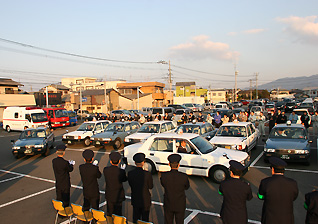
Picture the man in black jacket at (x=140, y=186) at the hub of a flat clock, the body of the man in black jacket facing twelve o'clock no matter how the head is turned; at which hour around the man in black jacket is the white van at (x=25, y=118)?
The white van is roughly at 11 o'clock from the man in black jacket.

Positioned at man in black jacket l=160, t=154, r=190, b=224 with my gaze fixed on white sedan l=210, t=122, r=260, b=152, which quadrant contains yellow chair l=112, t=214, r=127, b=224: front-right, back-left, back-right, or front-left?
back-left

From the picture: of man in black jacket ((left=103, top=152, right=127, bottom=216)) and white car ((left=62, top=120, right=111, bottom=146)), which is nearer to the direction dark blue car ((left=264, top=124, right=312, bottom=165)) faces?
the man in black jacket

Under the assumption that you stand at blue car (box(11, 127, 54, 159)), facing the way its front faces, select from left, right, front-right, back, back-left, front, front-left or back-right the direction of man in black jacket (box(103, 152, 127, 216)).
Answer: front-left

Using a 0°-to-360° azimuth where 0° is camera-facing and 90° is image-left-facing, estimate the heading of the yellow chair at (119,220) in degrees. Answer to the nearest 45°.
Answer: approximately 180°

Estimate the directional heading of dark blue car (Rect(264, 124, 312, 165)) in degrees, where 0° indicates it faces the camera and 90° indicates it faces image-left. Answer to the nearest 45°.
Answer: approximately 0°

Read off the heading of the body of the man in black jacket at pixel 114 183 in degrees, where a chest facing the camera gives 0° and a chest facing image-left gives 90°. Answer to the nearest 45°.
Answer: approximately 180°

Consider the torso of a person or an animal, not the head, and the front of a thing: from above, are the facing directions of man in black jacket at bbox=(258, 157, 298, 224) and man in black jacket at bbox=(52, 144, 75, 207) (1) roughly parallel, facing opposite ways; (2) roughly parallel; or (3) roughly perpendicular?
roughly parallel

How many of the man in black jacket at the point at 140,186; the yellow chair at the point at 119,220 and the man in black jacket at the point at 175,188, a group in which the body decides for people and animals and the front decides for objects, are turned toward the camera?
0

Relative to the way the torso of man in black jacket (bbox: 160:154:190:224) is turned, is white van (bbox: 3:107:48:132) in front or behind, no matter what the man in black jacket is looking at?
in front

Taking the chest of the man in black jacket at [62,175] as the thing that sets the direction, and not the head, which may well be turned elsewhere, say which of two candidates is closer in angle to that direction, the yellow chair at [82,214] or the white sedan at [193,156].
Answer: the white sedan

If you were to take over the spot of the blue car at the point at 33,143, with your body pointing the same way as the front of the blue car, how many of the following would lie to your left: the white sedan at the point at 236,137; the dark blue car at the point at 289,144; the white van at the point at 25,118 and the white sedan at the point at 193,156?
3

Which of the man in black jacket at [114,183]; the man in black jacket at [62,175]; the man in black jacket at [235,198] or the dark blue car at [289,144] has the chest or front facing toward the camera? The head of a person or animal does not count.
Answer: the dark blue car

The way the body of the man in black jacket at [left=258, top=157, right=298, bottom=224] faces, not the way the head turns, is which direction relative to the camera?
away from the camera

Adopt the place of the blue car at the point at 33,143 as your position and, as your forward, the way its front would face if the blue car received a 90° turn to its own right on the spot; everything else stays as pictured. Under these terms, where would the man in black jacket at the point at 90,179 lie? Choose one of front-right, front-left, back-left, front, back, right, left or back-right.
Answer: back-left

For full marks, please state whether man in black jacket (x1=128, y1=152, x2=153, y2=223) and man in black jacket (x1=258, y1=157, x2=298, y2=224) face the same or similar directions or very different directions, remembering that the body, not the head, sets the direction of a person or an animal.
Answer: same or similar directions

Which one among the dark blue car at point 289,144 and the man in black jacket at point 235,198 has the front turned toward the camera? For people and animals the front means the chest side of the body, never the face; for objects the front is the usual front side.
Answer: the dark blue car

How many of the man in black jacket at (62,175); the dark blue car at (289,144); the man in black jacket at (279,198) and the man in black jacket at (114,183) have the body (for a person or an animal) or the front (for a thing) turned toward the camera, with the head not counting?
1

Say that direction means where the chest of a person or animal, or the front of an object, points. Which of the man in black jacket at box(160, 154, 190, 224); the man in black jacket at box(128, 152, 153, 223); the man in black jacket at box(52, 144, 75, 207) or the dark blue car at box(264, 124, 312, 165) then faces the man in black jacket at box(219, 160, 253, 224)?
the dark blue car

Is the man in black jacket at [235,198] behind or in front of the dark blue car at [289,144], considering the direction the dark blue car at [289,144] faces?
in front

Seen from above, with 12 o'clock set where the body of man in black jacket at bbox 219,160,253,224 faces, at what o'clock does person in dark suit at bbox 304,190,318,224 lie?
The person in dark suit is roughly at 3 o'clock from the man in black jacket.
